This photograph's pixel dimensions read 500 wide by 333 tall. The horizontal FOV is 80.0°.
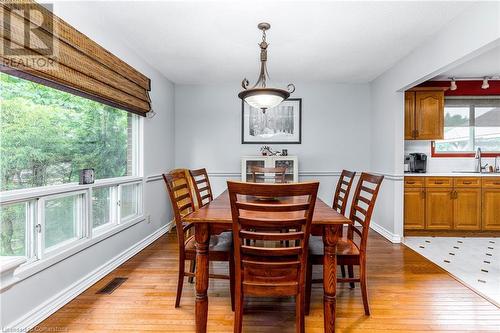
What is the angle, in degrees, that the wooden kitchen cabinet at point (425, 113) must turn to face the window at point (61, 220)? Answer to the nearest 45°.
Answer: approximately 45° to its right

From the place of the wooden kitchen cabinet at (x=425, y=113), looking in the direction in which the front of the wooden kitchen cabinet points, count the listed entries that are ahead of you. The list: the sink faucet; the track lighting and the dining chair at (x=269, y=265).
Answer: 1

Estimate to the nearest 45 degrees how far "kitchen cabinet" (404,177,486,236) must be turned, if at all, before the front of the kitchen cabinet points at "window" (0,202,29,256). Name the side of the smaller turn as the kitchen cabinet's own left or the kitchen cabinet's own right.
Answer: approximately 45° to the kitchen cabinet's own right

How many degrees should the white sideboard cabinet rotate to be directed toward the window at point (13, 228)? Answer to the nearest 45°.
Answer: approximately 45° to its right

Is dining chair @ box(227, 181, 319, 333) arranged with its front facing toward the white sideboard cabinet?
yes

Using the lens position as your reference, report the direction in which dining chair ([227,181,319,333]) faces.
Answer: facing away from the viewer

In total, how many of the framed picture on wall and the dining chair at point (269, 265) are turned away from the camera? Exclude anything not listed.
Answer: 1

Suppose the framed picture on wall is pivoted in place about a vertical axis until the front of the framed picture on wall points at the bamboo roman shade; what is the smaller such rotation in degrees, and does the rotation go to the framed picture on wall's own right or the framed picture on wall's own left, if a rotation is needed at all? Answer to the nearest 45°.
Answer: approximately 45° to the framed picture on wall's own right

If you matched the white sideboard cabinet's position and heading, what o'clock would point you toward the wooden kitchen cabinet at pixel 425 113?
The wooden kitchen cabinet is roughly at 9 o'clock from the white sideboard cabinet.

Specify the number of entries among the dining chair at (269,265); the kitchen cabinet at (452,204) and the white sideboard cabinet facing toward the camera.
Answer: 2
